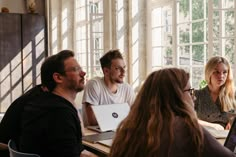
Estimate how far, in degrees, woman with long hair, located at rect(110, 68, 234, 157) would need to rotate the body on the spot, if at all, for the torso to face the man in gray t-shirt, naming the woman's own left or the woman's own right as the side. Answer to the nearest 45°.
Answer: approximately 45° to the woman's own left

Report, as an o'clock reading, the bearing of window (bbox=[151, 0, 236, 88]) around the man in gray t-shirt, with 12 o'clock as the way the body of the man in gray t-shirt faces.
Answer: The window is roughly at 9 o'clock from the man in gray t-shirt.

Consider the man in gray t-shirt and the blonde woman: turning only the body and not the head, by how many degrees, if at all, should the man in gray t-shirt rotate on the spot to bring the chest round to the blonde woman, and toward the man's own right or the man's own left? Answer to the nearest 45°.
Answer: approximately 45° to the man's own left

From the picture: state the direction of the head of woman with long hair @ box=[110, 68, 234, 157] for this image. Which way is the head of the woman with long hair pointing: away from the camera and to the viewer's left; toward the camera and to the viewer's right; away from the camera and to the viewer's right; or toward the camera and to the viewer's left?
away from the camera and to the viewer's right

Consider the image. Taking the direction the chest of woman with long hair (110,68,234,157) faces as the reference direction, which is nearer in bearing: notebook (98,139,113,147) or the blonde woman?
the blonde woman

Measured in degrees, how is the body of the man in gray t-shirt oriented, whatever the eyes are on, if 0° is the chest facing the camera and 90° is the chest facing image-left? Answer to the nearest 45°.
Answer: approximately 315°

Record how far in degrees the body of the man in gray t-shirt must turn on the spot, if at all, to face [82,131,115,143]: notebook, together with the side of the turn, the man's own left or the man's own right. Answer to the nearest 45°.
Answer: approximately 45° to the man's own right

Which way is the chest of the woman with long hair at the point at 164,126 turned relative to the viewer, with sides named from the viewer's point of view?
facing away from the viewer and to the right of the viewer

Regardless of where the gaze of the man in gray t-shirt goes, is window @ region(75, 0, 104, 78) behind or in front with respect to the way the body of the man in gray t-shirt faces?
behind
